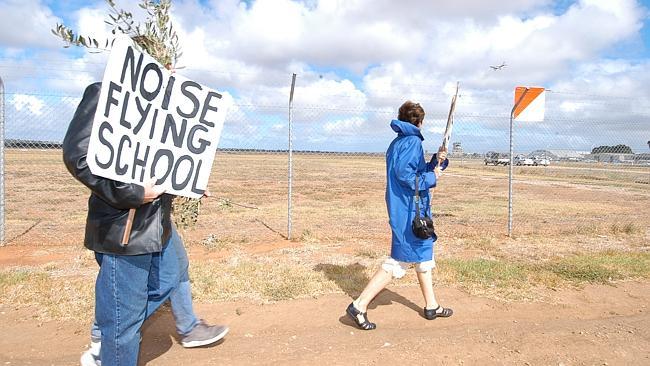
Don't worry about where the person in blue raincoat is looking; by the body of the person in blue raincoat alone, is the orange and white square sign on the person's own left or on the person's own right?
on the person's own left

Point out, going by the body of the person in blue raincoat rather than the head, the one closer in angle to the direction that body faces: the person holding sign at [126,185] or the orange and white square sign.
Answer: the orange and white square sign

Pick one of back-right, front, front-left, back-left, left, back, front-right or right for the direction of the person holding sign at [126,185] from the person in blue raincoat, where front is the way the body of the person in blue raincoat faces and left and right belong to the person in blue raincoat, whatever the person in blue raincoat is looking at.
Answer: back-right

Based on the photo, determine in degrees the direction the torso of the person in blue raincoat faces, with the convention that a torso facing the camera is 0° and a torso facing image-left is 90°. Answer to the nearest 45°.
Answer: approximately 270°
